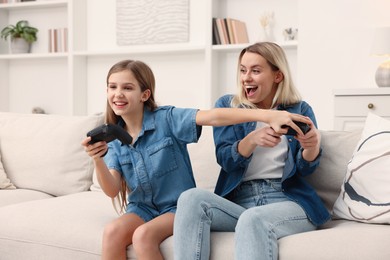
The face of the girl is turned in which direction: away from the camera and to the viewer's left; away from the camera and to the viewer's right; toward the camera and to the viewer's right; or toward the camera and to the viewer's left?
toward the camera and to the viewer's left

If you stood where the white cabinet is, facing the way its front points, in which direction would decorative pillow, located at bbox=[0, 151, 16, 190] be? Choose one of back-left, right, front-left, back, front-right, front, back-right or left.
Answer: front-right

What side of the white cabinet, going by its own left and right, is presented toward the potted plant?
right

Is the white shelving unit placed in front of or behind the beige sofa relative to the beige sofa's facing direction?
behind

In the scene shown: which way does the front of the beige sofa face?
toward the camera

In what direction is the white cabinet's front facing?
toward the camera

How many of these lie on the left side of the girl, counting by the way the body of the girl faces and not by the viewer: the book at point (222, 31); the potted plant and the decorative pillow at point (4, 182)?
0

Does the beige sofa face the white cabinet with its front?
no

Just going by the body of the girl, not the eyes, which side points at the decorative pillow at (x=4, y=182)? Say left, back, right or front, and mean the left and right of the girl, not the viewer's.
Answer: right

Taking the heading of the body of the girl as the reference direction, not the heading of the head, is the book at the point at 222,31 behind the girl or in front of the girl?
behind

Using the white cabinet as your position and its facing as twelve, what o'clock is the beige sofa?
The beige sofa is roughly at 1 o'clock from the white cabinet.

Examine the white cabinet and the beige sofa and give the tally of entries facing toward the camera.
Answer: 2

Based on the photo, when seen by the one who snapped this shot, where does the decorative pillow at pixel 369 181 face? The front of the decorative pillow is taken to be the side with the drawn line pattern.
facing the viewer and to the left of the viewer

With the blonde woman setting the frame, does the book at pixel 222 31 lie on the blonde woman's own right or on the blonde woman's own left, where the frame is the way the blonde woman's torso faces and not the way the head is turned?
on the blonde woman's own right

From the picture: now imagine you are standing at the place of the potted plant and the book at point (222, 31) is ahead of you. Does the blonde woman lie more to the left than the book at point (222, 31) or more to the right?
right

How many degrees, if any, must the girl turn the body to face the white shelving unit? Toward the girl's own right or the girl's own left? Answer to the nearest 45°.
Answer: approximately 135° to the girl's own right

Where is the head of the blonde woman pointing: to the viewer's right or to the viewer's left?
to the viewer's left

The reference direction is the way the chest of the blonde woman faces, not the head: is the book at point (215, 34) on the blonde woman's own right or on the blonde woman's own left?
on the blonde woman's own right
